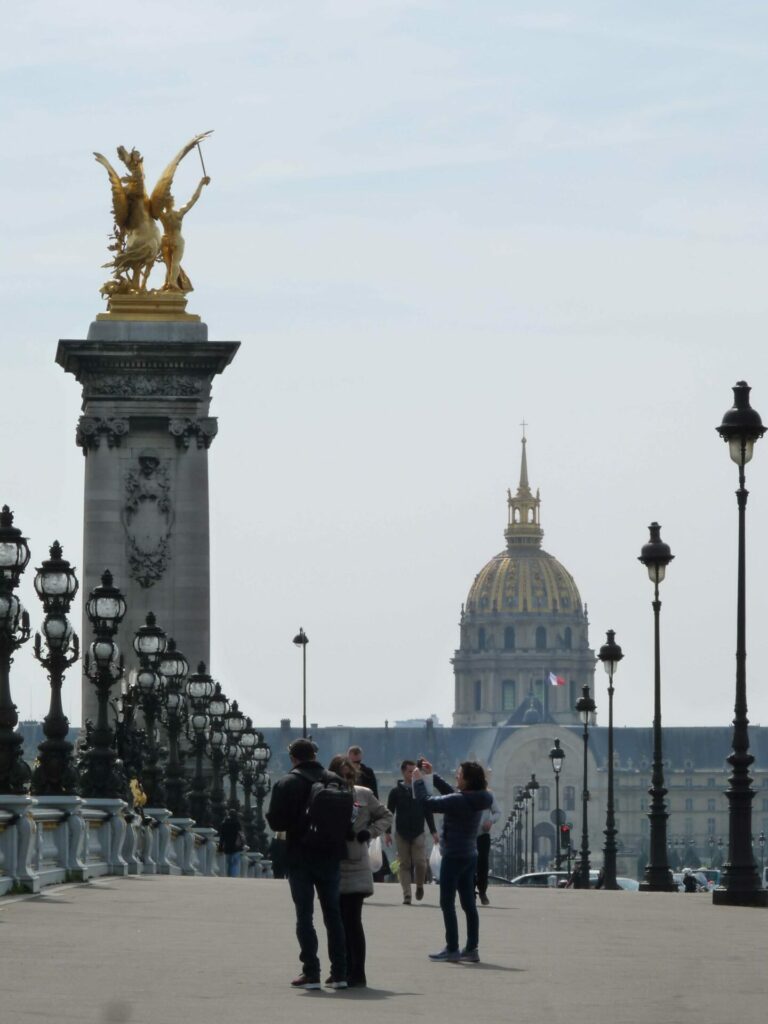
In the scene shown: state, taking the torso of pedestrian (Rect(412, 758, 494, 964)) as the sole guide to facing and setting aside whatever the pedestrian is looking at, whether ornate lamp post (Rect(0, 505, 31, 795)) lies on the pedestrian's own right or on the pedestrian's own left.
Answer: on the pedestrian's own right

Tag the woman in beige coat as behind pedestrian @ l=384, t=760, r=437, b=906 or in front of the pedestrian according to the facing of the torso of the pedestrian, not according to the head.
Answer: in front

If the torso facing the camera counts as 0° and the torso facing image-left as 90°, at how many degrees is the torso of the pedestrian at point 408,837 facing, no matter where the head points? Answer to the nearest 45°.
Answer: approximately 0°

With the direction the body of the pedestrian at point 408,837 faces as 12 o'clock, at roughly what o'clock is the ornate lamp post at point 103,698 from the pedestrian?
The ornate lamp post is roughly at 5 o'clock from the pedestrian.

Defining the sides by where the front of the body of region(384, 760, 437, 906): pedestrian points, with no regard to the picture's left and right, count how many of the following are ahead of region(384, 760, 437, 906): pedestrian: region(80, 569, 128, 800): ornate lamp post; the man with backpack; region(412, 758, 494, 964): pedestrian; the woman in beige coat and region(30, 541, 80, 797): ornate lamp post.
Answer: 3

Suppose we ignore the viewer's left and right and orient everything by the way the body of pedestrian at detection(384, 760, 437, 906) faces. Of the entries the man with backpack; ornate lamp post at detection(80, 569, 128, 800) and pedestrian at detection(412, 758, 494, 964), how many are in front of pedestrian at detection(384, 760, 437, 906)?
2
